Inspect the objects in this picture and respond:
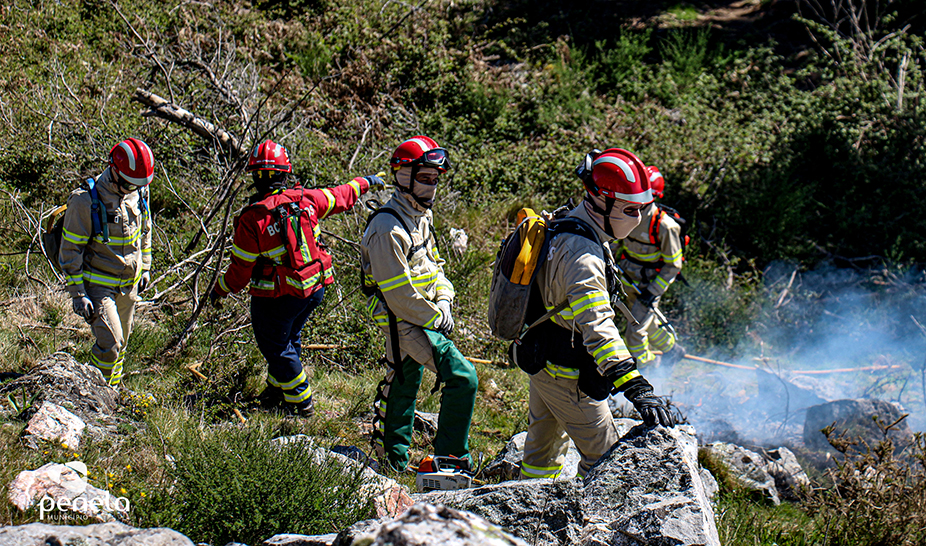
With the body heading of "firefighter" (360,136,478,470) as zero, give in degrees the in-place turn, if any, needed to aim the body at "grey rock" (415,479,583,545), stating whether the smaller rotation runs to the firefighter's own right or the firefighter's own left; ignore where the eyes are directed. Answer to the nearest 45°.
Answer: approximately 45° to the firefighter's own right

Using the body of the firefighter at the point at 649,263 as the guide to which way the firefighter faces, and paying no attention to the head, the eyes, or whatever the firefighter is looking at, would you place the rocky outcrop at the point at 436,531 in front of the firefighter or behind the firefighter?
in front

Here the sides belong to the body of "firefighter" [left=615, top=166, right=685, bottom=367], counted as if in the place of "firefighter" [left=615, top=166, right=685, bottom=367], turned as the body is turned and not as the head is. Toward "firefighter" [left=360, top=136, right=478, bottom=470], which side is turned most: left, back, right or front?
front

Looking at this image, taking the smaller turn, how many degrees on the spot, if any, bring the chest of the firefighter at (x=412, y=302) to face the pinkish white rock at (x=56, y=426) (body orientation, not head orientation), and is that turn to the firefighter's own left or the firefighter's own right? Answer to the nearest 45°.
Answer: approximately 135° to the firefighter's own right

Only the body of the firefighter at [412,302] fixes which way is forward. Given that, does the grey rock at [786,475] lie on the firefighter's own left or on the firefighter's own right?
on the firefighter's own left

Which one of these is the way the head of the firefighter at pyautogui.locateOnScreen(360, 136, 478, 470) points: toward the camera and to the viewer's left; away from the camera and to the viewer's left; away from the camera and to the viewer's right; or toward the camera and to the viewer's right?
toward the camera and to the viewer's right

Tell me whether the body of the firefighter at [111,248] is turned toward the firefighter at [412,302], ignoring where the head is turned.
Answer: yes

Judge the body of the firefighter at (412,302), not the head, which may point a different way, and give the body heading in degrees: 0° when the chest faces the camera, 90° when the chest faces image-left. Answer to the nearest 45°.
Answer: approximately 315°

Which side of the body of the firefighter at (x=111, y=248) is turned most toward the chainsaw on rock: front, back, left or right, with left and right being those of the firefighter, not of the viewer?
front

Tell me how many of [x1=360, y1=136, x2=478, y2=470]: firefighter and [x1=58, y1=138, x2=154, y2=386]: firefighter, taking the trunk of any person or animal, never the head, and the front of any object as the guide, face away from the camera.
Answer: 0
